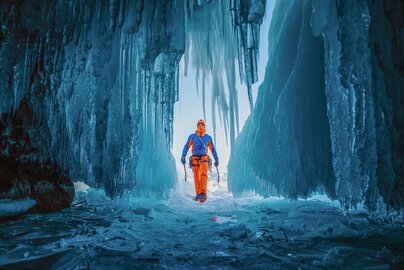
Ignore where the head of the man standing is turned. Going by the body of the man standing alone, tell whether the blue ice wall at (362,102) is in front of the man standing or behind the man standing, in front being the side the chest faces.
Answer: in front

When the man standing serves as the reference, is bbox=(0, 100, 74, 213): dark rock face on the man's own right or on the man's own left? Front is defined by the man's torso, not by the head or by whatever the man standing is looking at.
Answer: on the man's own right

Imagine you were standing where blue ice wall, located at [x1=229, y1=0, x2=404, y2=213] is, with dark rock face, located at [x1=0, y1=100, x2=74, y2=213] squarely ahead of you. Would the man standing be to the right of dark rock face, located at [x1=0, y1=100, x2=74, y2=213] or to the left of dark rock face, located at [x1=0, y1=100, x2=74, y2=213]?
right

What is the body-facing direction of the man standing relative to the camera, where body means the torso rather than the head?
toward the camera
